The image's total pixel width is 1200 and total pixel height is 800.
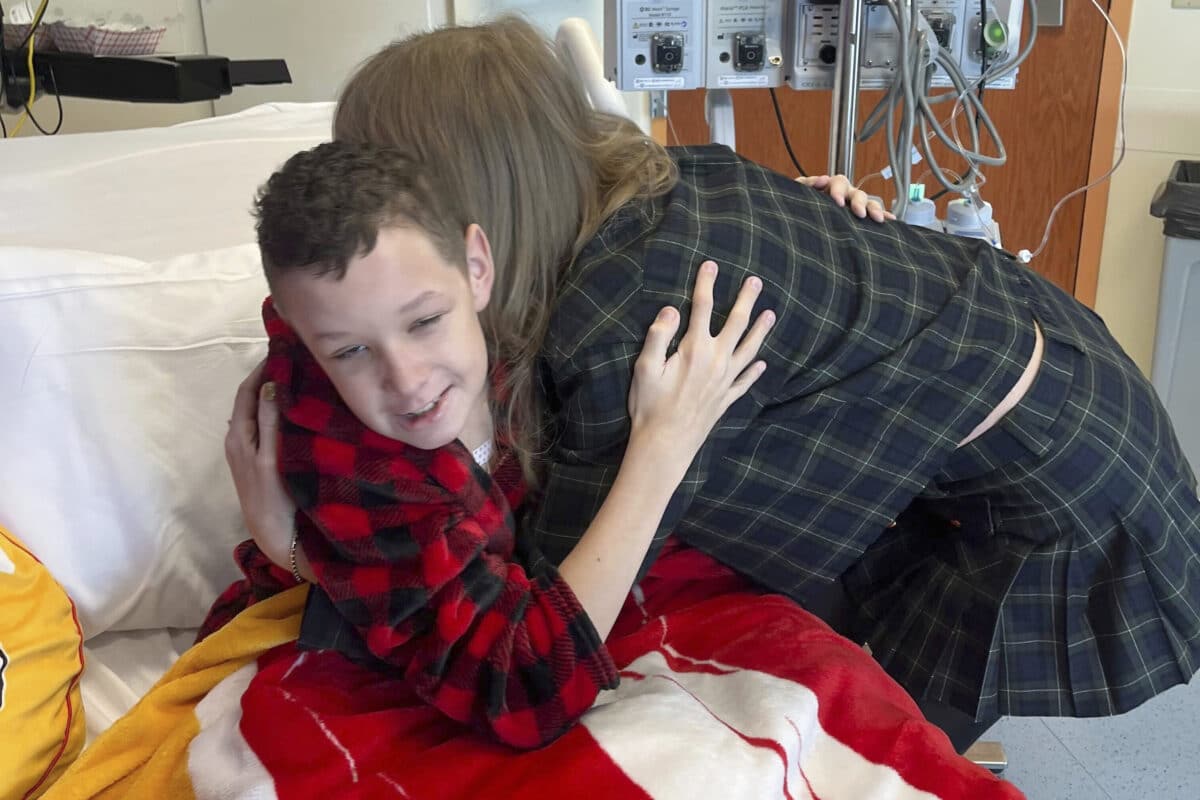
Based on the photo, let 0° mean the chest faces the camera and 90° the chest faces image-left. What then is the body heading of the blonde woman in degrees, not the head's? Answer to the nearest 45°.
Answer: approximately 90°

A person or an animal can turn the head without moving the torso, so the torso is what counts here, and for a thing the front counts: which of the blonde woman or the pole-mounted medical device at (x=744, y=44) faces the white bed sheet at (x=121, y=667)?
the blonde woman

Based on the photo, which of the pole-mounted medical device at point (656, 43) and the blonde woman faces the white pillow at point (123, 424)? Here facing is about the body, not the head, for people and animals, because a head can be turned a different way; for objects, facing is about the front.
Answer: the blonde woman

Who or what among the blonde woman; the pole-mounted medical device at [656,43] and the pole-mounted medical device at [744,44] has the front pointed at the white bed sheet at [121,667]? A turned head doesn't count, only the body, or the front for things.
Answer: the blonde woman

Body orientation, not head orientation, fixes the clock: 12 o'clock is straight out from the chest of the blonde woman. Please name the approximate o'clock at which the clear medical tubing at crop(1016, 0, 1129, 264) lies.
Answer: The clear medical tubing is roughly at 4 o'clock from the blonde woman.
